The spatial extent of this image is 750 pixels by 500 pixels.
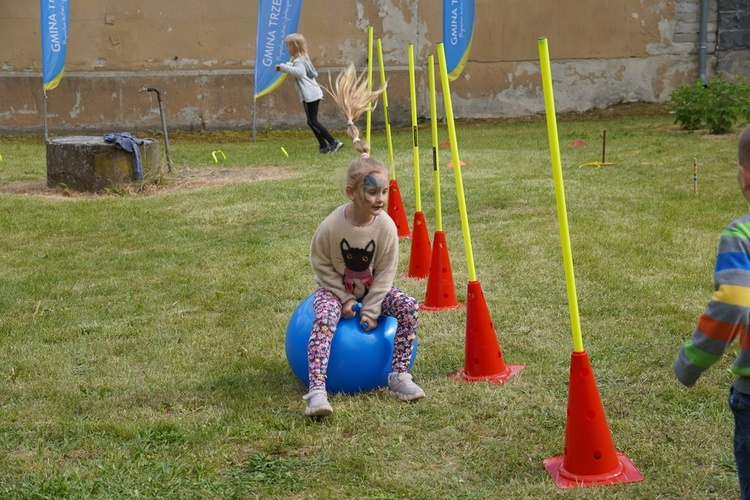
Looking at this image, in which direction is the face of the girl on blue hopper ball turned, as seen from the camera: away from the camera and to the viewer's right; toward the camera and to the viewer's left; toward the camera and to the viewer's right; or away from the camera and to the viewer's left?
toward the camera and to the viewer's right

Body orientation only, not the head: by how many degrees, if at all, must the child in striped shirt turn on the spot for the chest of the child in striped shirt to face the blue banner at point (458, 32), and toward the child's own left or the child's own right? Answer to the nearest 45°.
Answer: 0° — they already face it
